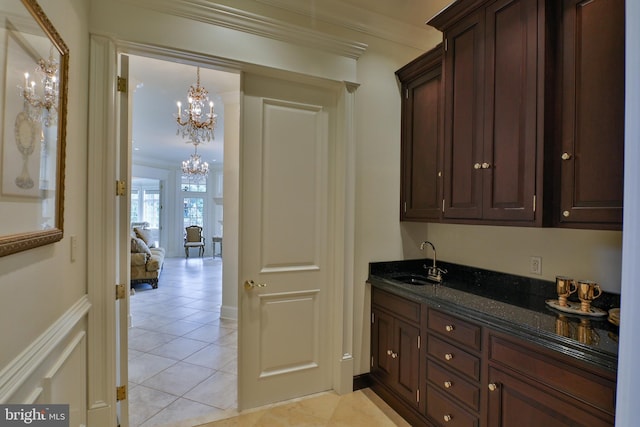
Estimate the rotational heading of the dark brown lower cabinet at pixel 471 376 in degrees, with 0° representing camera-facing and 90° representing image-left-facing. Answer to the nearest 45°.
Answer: approximately 45°

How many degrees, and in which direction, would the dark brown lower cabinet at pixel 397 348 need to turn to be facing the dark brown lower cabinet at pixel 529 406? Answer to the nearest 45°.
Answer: approximately 90° to its left

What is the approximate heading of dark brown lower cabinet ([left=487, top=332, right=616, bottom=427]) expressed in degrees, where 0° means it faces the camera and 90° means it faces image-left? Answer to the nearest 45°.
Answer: approximately 45°

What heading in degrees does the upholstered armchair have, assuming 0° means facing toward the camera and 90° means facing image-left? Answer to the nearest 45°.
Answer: approximately 0°
